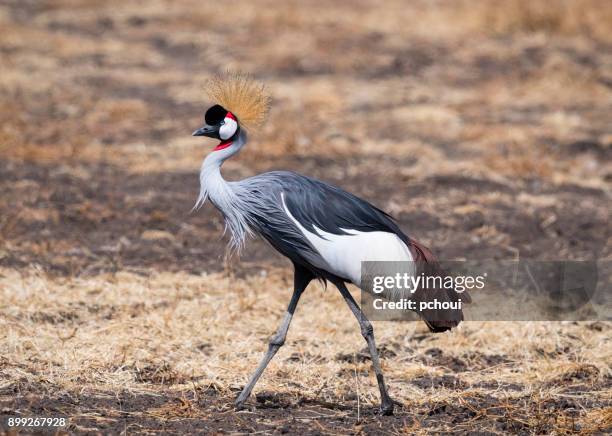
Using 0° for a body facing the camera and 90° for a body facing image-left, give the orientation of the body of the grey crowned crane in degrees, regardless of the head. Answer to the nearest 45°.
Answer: approximately 90°
